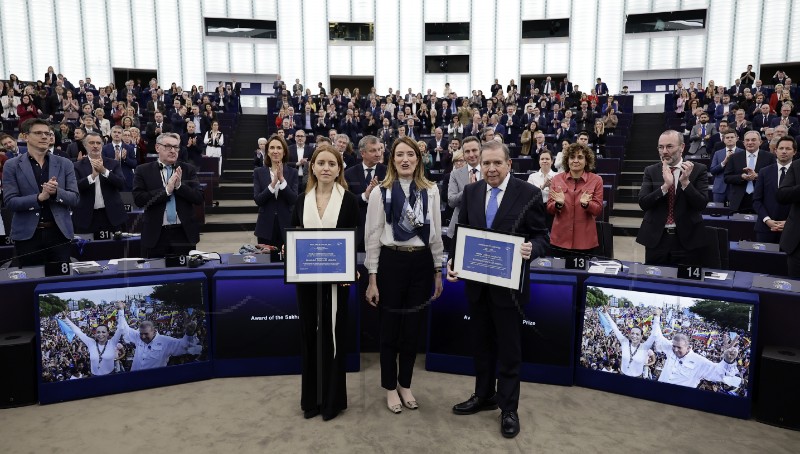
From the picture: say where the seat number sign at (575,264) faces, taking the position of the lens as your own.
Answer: facing the viewer

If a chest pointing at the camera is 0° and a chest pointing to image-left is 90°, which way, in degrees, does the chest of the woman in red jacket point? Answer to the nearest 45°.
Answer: approximately 0°

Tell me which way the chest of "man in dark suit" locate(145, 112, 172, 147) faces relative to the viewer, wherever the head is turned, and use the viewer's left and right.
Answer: facing the viewer

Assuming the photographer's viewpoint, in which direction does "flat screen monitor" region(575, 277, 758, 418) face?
facing the viewer and to the left of the viewer

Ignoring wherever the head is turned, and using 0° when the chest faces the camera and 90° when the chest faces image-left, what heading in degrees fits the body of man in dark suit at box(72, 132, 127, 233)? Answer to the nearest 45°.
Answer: approximately 0°

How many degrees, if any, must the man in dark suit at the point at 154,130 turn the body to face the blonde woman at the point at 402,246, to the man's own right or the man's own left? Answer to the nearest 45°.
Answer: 0° — they already face them

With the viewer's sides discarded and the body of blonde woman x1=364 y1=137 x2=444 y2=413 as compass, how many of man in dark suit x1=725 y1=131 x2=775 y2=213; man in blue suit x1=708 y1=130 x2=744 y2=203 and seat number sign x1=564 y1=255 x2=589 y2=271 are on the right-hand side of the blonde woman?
0

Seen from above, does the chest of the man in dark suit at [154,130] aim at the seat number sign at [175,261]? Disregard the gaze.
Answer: yes

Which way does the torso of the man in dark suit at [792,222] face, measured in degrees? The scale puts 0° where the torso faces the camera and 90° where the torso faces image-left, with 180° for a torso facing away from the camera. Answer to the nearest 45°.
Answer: approximately 45°

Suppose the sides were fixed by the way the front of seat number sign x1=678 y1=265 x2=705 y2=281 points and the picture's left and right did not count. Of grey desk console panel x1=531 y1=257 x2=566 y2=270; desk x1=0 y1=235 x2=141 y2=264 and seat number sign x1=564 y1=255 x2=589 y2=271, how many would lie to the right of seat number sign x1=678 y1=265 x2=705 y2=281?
3

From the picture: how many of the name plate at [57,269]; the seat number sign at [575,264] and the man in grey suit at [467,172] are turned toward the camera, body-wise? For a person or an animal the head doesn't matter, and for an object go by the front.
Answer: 3

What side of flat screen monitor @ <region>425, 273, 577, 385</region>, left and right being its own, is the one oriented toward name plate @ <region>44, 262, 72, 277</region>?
right

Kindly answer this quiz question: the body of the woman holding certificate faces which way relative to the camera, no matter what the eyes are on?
toward the camera

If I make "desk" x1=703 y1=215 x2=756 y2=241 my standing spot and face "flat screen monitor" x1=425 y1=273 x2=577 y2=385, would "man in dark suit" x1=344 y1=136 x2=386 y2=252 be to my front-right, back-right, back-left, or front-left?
front-right

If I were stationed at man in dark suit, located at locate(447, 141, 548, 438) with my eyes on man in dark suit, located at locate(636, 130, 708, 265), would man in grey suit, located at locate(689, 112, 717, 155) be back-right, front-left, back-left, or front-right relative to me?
front-left

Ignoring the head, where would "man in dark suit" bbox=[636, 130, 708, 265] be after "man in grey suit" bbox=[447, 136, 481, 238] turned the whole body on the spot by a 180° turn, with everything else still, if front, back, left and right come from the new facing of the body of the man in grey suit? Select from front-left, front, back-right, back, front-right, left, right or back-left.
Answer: back-right

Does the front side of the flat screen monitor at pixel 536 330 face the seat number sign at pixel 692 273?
no

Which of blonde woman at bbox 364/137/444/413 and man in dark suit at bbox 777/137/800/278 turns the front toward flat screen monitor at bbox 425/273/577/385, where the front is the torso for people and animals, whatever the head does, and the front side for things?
the man in dark suit

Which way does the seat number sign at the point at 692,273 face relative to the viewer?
toward the camera

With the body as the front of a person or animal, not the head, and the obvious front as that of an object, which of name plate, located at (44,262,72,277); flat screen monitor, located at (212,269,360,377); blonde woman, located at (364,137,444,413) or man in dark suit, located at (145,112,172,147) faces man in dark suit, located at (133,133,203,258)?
man in dark suit, located at (145,112,172,147)

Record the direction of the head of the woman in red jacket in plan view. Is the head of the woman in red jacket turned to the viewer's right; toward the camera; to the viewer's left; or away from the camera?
toward the camera

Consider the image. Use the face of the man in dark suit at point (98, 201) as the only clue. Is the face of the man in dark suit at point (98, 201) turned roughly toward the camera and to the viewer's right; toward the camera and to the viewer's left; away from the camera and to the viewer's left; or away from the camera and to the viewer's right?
toward the camera and to the viewer's right
